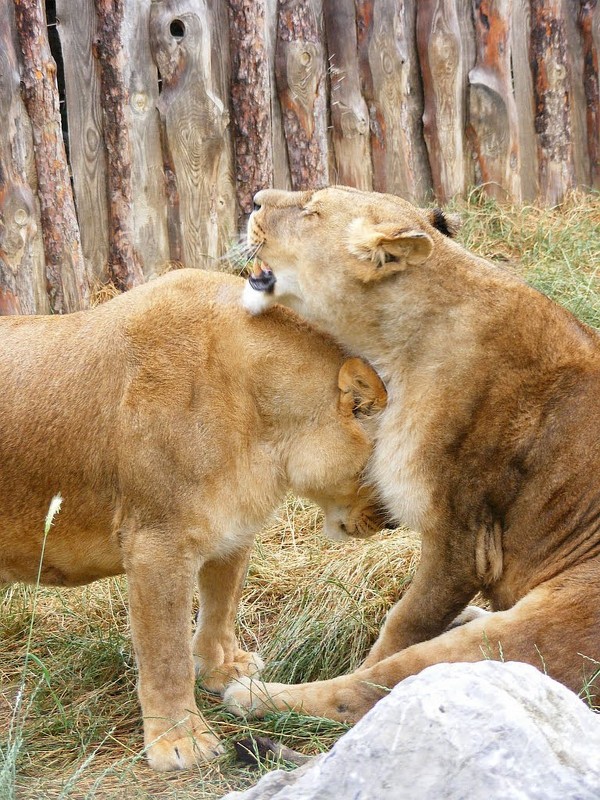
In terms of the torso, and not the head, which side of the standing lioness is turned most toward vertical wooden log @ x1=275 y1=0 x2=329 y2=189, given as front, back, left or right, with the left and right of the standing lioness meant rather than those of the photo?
left

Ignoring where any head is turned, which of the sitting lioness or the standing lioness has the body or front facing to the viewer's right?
the standing lioness

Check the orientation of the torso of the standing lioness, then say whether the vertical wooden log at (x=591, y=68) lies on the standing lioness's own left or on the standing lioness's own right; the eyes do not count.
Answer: on the standing lioness's own left

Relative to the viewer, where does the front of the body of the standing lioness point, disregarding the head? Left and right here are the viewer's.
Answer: facing to the right of the viewer

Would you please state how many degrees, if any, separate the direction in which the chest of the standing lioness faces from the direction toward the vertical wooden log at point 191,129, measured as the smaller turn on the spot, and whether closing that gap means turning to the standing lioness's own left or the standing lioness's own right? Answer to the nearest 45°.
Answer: approximately 90° to the standing lioness's own left

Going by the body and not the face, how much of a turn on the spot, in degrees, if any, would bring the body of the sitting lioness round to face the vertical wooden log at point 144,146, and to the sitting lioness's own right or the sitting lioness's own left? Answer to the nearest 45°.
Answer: approximately 45° to the sitting lioness's own right

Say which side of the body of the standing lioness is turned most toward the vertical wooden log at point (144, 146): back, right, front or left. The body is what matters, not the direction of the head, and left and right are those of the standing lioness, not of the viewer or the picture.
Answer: left

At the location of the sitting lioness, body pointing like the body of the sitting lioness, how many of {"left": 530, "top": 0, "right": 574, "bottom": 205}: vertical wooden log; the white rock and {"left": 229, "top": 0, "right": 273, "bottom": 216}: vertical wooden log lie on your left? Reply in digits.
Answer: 1

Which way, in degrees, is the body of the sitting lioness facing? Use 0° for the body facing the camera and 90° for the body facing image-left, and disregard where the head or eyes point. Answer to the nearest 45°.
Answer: approximately 90°

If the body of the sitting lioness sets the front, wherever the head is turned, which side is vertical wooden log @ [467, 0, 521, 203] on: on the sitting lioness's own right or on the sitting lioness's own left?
on the sitting lioness's own right

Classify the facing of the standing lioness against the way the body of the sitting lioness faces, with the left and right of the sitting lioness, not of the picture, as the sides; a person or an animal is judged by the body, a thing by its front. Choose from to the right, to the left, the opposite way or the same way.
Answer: the opposite way

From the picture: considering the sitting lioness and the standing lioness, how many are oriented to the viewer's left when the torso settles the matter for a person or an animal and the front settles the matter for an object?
1

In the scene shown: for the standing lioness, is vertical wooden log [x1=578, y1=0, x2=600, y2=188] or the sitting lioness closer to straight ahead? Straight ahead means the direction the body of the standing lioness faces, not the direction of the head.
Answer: the sitting lioness

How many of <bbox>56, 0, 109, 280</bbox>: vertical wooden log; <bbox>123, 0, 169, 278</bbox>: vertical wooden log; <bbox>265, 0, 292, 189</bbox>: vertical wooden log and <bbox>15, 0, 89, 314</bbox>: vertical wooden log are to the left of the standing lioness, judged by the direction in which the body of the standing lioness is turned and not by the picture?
4
